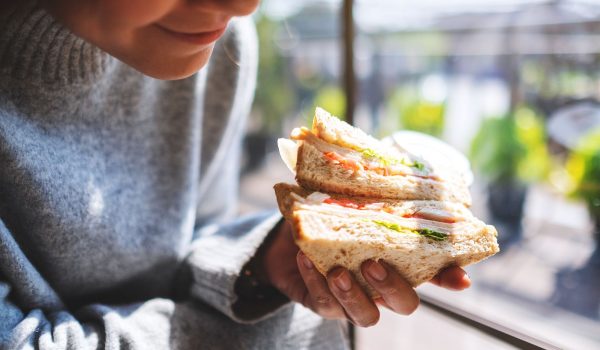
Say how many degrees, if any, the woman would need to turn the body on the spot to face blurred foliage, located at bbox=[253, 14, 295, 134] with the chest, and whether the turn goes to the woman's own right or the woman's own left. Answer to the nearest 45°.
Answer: approximately 135° to the woman's own left

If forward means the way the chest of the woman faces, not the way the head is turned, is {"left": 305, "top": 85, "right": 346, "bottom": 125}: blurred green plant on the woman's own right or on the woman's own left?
on the woman's own left

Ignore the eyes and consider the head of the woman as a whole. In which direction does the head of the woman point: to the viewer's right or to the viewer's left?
to the viewer's right

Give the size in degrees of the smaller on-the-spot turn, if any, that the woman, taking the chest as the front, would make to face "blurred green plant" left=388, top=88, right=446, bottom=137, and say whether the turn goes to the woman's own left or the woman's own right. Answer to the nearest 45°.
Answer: approximately 90° to the woman's own left

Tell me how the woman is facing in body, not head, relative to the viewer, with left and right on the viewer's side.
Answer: facing the viewer and to the right of the viewer

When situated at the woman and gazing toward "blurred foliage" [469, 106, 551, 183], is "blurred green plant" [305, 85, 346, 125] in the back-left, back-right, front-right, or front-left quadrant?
front-left

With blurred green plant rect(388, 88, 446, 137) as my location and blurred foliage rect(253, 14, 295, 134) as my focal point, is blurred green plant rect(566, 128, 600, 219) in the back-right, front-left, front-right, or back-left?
back-left
